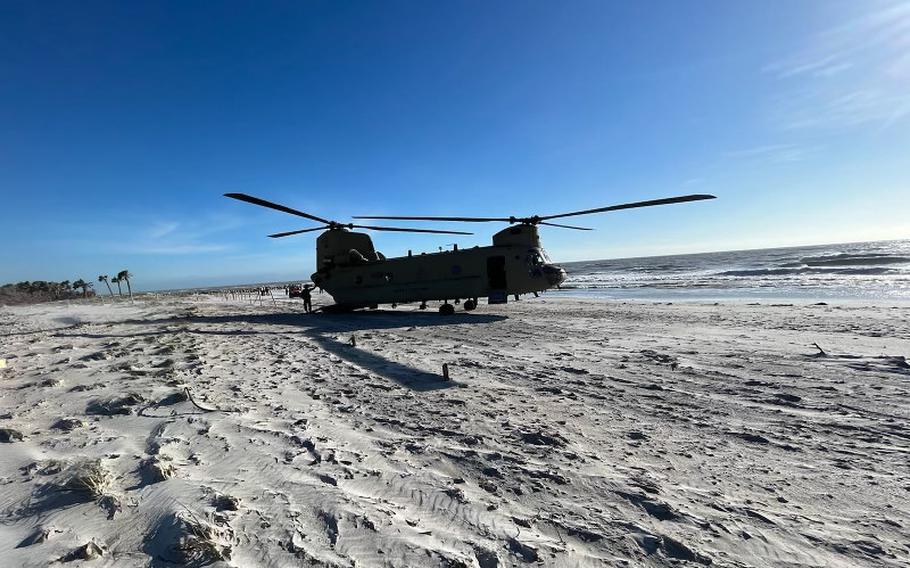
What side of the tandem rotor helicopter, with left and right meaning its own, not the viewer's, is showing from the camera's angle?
right
